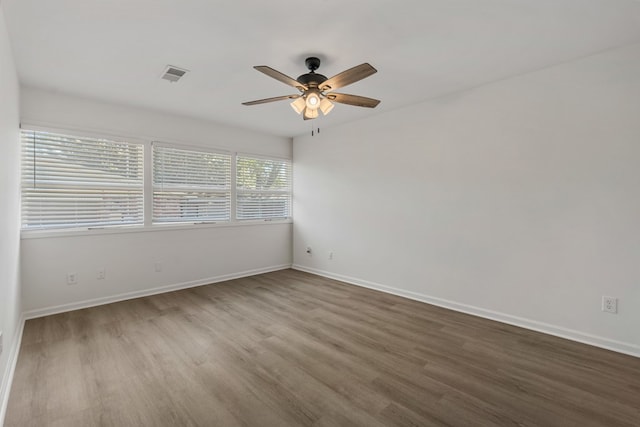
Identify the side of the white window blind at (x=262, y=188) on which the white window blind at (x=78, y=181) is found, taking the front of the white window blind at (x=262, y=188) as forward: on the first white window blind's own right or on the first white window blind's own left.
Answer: on the first white window blind's own right

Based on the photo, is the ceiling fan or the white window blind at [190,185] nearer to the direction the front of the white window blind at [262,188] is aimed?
the ceiling fan

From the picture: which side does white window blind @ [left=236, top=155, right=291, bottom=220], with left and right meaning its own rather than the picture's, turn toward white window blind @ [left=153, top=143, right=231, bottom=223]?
right

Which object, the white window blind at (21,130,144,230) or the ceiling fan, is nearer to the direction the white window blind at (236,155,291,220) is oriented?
the ceiling fan

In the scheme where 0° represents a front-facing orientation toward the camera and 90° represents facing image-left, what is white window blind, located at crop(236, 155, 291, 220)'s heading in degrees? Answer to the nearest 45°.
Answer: approximately 315°

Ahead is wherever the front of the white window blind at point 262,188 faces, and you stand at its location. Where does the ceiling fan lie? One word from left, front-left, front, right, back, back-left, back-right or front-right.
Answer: front-right
